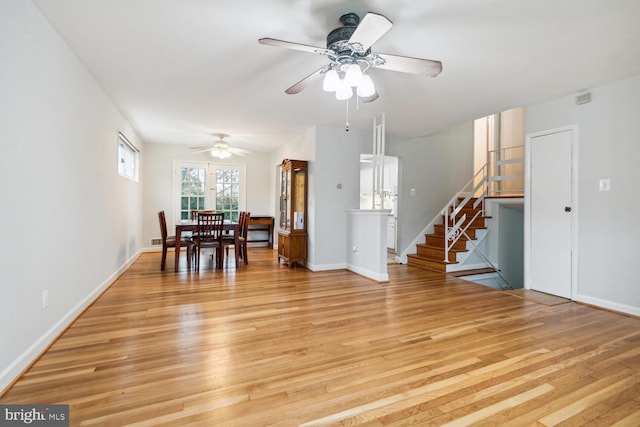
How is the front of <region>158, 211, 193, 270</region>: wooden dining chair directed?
to the viewer's right

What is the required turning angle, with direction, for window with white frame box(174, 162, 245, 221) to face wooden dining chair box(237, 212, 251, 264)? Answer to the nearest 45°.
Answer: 0° — it already faces it

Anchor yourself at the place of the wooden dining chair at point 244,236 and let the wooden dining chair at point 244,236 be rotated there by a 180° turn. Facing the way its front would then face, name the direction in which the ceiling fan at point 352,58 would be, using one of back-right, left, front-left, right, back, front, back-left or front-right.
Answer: right

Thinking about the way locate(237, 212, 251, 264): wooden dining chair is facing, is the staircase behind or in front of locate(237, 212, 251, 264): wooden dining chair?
behind

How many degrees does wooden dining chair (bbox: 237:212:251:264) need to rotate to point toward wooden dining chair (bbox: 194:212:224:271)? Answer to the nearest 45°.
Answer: approximately 45° to its left

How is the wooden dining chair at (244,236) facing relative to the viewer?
to the viewer's left

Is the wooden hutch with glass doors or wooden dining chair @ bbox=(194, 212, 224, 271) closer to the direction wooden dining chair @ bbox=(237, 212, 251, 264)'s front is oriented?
the wooden dining chair

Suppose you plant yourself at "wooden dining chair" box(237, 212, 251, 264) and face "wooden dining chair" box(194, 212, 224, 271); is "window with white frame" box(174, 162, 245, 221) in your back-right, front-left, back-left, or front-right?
back-right

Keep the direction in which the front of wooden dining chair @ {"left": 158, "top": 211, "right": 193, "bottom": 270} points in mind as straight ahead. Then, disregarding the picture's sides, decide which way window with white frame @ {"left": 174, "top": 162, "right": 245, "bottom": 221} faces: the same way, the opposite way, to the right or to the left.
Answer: to the right
